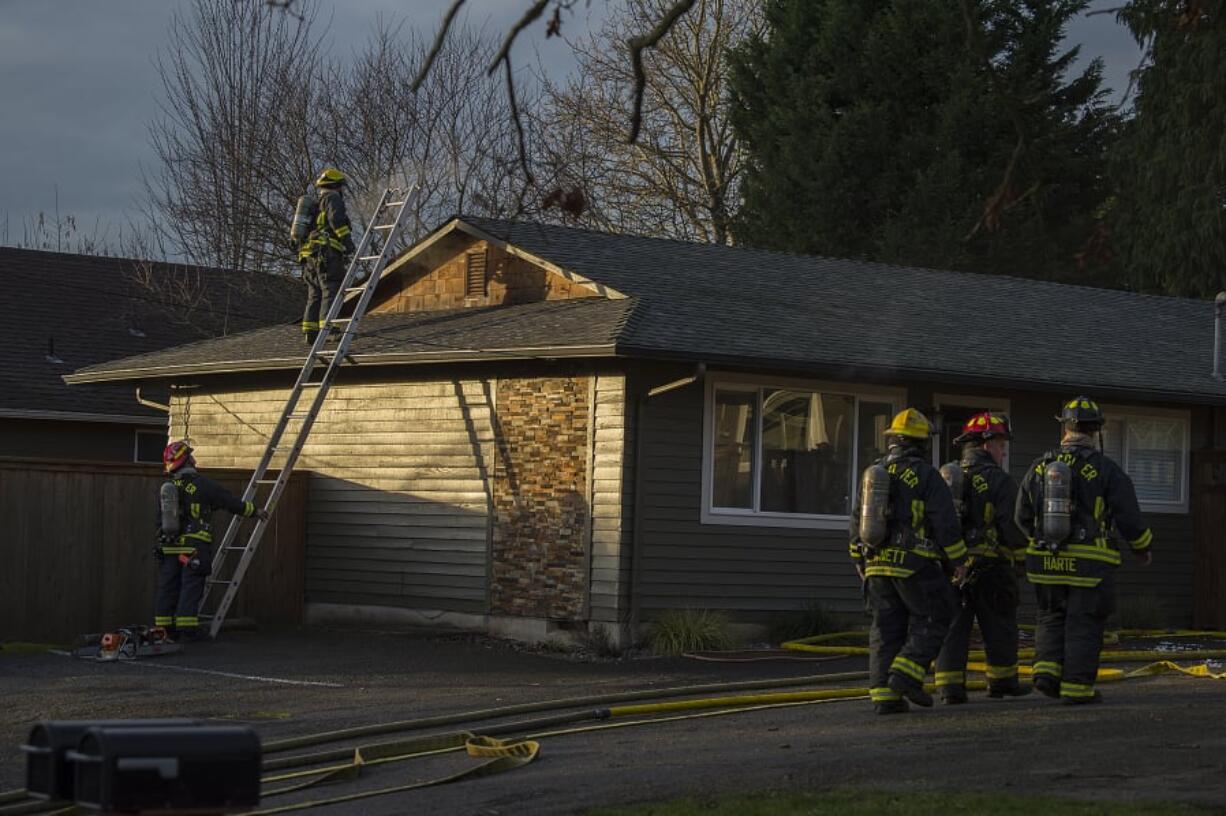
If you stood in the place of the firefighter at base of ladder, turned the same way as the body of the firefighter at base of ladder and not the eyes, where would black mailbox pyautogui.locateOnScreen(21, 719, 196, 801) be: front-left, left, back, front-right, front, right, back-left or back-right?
back-right

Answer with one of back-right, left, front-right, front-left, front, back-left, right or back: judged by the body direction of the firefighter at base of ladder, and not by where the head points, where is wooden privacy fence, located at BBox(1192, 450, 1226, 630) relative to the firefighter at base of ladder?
front-right

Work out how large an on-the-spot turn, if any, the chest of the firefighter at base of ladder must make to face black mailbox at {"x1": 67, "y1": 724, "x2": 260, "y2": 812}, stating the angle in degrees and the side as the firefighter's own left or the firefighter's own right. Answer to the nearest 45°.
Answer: approximately 135° to the firefighter's own right

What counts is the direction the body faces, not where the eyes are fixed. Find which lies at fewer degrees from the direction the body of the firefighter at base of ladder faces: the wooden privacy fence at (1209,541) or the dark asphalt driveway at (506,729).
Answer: the wooden privacy fence

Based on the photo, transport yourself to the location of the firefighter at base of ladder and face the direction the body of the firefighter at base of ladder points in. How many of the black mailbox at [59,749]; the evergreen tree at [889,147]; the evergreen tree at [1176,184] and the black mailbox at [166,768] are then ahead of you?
2

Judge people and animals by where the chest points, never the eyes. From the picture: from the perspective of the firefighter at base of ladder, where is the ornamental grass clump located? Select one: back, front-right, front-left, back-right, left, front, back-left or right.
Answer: front-right

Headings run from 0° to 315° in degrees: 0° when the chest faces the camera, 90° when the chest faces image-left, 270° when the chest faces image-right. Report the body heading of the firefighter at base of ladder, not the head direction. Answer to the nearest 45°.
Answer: approximately 225°
